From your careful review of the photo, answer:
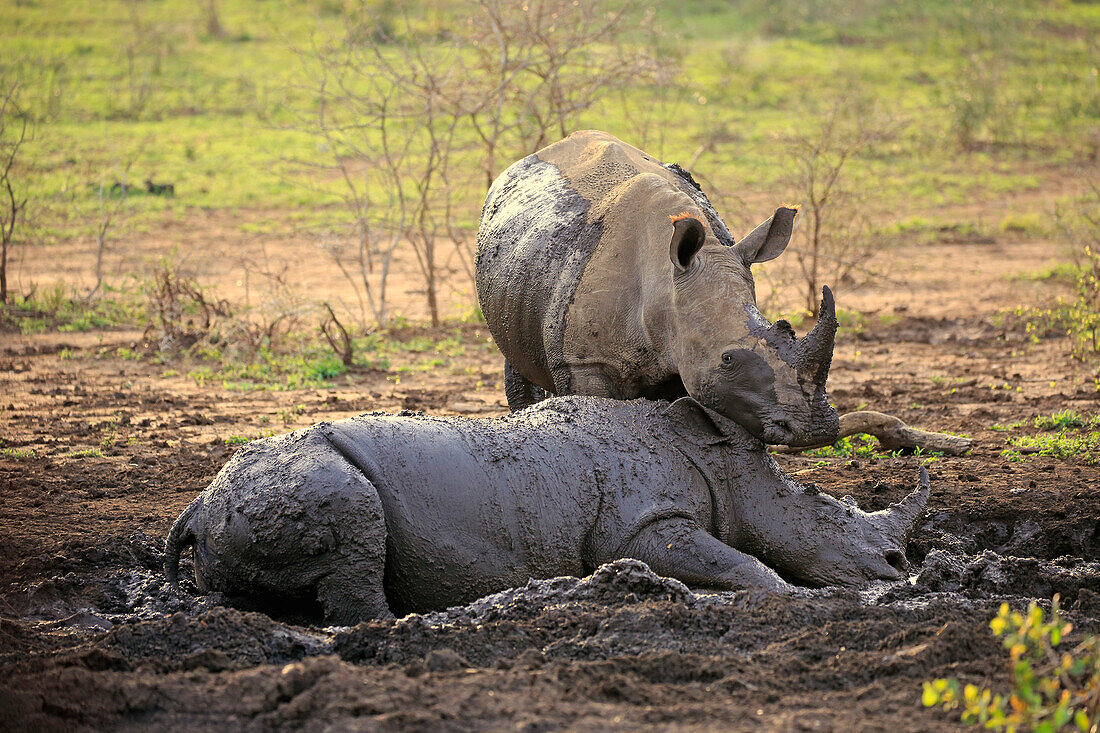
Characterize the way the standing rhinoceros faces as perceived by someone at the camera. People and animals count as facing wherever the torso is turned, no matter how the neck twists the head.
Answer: facing the viewer and to the right of the viewer

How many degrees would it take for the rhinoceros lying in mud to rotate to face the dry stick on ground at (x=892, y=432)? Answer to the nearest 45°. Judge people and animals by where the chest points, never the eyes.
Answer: approximately 45° to its left

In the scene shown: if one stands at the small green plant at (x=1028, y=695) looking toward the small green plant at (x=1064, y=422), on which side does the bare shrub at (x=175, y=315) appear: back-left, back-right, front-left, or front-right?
front-left

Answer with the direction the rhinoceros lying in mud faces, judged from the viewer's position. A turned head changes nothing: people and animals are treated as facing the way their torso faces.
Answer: facing to the right of the viewer

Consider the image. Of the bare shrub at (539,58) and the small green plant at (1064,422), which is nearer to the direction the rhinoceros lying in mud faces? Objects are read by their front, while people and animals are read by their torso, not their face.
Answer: the small green plant

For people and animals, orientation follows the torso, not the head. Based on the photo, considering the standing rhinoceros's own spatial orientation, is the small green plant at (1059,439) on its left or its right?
on its left

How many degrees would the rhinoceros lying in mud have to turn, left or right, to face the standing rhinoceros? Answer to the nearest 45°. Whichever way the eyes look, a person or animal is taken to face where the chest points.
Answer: approximately 45° to its left

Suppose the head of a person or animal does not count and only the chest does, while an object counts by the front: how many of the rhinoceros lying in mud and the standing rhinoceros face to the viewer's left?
0

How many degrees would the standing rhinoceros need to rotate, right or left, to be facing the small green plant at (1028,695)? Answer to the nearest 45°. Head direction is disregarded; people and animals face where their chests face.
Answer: approximately 45° to its right

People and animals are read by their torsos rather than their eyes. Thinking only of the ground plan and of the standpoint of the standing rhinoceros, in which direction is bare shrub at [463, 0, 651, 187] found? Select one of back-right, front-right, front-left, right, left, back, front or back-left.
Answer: back-left

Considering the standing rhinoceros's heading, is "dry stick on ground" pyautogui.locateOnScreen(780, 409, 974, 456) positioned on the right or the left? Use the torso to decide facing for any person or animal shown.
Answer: on its left

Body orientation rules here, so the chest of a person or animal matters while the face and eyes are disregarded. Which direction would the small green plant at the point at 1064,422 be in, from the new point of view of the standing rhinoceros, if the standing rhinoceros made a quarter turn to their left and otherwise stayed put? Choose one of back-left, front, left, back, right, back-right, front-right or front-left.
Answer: front

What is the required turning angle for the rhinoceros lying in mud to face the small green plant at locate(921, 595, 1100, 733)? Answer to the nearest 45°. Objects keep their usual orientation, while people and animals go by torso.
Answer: approximately 45° to its right
